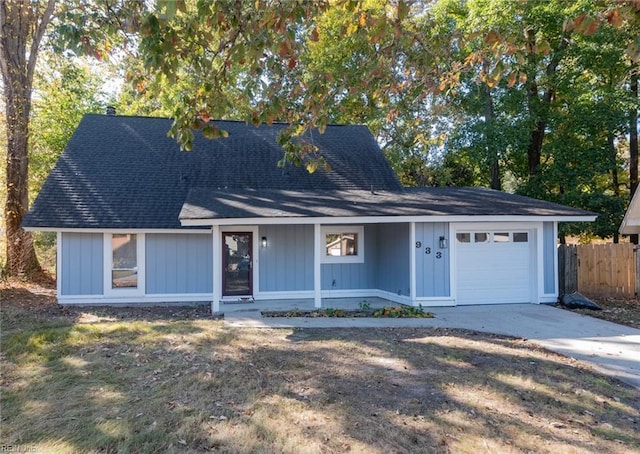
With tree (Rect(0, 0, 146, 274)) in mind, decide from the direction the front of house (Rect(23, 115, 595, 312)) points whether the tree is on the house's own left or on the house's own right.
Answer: on the house's own right

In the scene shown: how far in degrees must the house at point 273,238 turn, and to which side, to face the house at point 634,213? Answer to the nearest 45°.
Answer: approximately 90° to its left

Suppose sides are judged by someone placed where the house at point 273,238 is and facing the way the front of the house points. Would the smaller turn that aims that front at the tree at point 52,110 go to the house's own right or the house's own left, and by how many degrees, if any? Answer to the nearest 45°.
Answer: approximately 135° to the house's own right

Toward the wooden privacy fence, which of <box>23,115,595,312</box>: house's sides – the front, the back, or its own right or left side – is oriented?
left

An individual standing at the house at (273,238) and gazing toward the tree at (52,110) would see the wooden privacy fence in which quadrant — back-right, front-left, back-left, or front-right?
back-right

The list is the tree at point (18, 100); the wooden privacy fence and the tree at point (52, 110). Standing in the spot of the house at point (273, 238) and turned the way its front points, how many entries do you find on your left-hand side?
1

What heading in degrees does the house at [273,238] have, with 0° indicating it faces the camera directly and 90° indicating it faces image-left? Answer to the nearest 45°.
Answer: approximately 0°

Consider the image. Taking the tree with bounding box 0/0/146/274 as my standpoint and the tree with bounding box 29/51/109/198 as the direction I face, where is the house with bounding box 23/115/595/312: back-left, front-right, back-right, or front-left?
back-right
